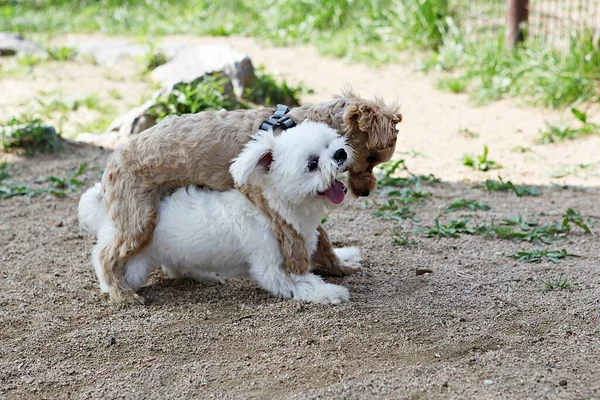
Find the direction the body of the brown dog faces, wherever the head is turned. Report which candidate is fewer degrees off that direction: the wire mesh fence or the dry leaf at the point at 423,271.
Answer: the dry leaf

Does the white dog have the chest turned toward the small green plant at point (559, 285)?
yes

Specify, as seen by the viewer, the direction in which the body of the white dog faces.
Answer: to the viewer's right

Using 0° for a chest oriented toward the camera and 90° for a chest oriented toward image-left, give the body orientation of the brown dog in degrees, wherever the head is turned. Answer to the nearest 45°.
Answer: approximately 270°

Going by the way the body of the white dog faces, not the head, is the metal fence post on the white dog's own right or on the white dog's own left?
on the white dog's own left

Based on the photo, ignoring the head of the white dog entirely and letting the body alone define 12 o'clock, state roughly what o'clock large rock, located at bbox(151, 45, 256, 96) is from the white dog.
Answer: The large rock is roughly at 9 o'clock from the white dog.

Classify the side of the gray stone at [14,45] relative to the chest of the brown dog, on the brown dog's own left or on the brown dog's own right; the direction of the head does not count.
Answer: on the brown dog's own left

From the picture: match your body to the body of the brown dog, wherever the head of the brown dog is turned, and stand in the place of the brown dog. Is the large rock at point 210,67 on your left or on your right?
on your left
